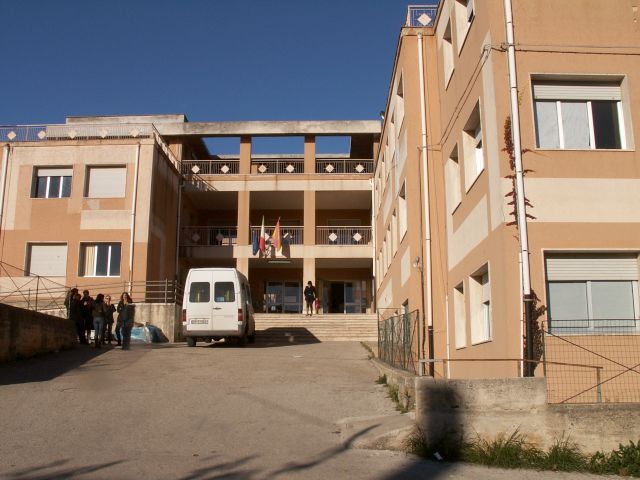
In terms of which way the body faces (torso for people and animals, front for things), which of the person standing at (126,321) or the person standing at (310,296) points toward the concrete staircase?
the person standing at (310,296)

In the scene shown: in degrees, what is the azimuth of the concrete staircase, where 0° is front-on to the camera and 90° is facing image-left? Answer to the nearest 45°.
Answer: approximately 0°
